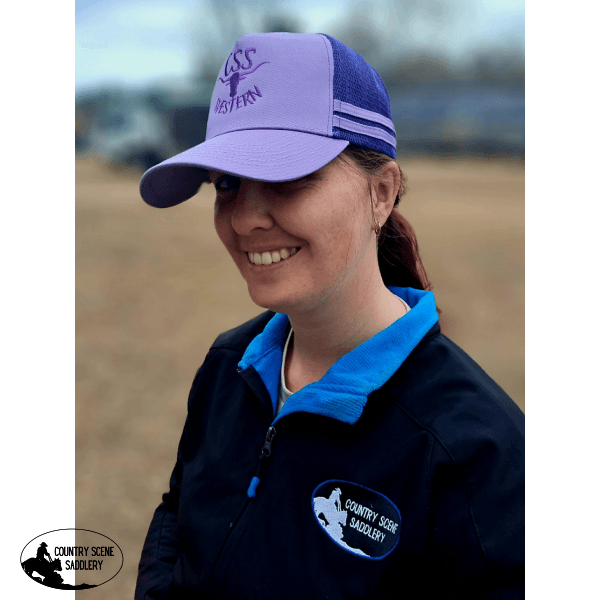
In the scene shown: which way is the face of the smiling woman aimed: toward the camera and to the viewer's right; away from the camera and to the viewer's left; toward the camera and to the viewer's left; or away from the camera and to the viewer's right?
toward the camera and to the viewer's left
